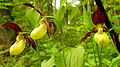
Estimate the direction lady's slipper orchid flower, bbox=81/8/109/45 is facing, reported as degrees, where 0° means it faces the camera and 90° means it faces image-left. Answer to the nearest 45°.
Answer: approximately 0°
